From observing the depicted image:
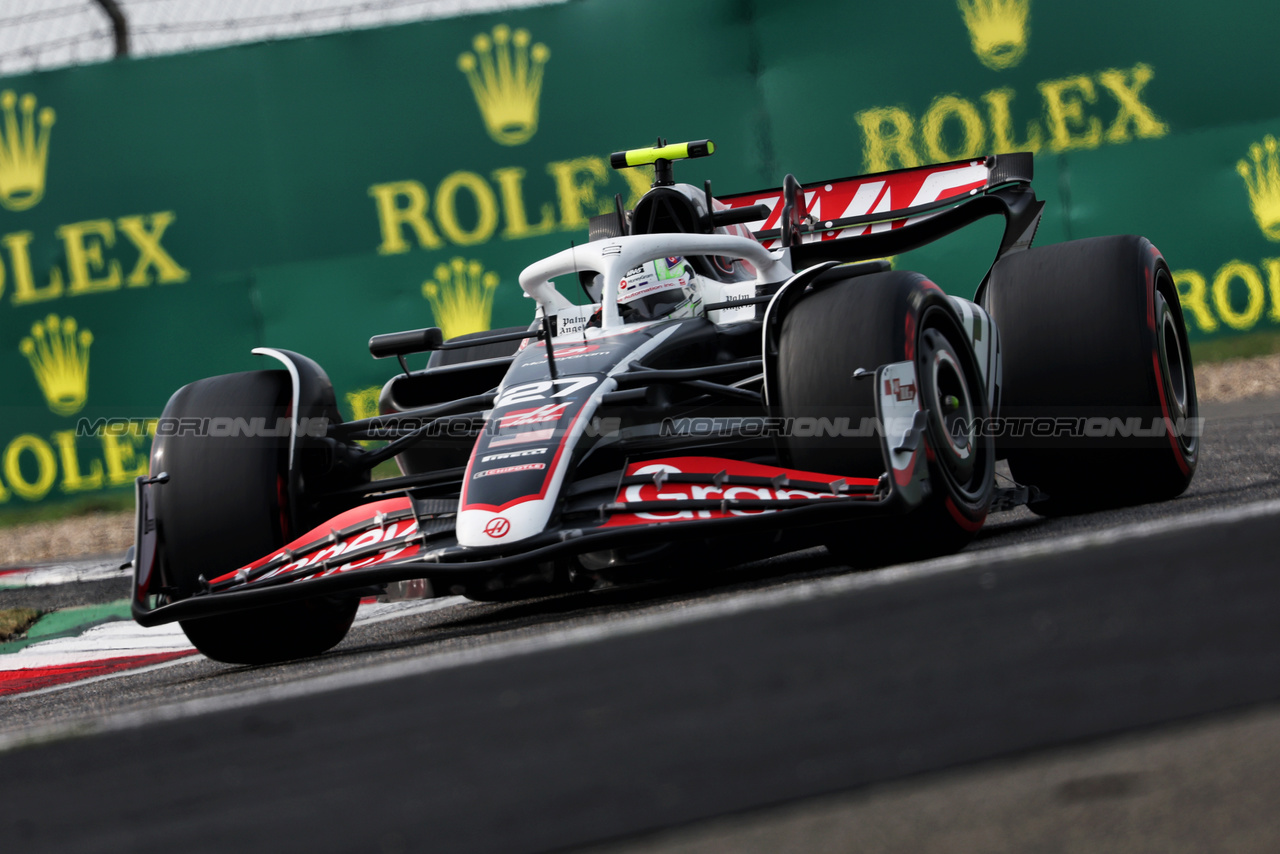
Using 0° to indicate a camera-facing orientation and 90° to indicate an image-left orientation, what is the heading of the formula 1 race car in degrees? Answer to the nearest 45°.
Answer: approximately 45°

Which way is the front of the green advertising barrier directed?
toward the camera

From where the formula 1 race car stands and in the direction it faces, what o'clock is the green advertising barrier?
The green advertising barrier is roughly at 4 o'clock from the formula 1 race car.

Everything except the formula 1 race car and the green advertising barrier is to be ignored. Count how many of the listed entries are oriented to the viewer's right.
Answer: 0

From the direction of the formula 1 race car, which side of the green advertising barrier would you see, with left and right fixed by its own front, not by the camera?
front
